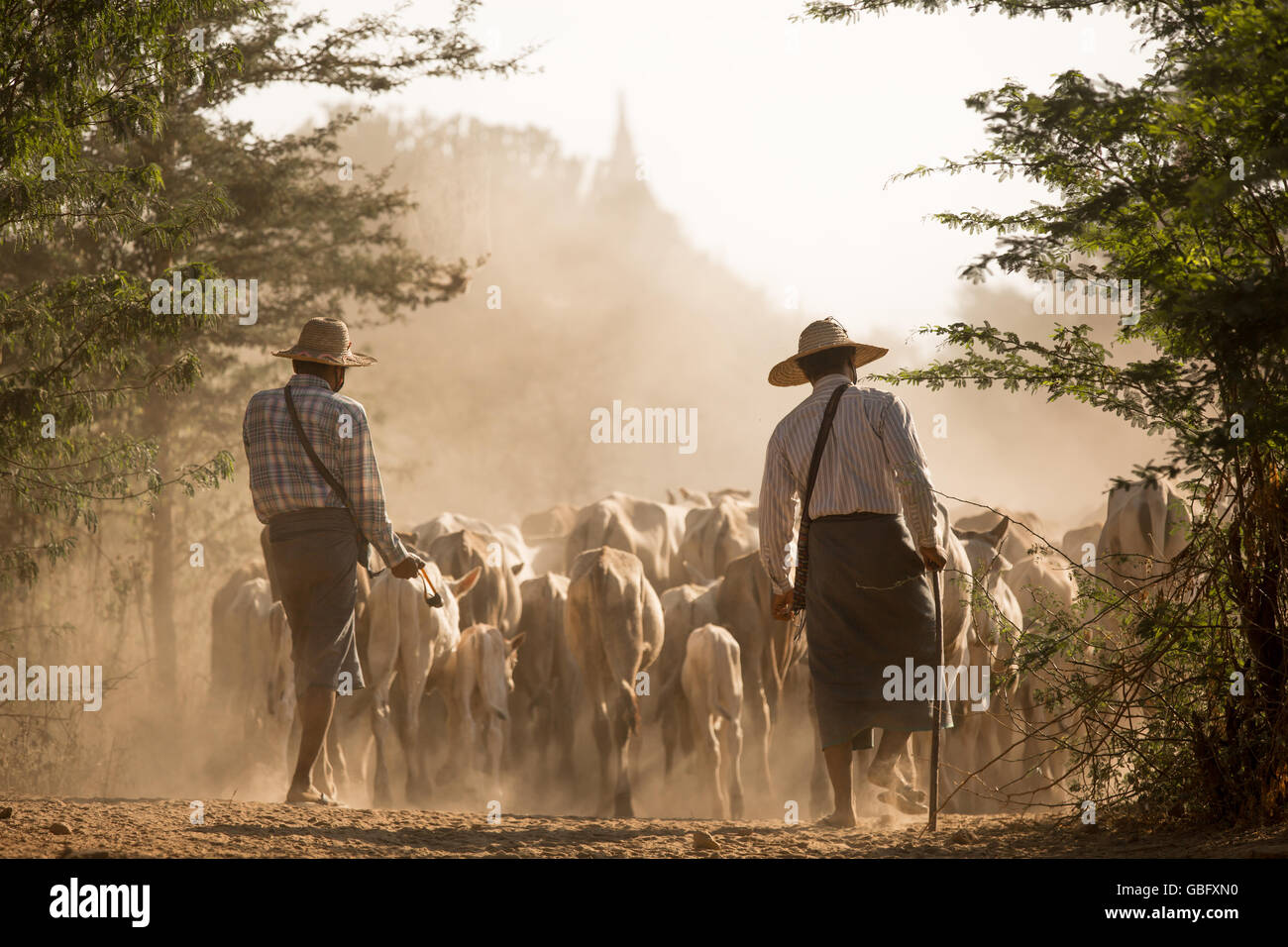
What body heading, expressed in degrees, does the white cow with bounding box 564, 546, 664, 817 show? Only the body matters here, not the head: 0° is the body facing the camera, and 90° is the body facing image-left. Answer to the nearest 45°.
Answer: approximately 180°

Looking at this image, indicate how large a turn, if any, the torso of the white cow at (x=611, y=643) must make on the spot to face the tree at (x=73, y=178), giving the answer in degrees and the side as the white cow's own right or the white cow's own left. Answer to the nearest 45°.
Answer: approximately 135° to the white cow's own left

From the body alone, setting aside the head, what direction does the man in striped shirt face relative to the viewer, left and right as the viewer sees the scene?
facing away from the viewer

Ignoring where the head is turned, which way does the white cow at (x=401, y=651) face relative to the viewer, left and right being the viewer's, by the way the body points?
facing away from the viewer and to the right of the viewer

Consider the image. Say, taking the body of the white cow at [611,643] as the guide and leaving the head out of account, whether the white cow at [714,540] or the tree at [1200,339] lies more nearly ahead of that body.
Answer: the white cow

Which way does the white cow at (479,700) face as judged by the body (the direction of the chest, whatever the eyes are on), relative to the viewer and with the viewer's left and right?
facing away from the viewer

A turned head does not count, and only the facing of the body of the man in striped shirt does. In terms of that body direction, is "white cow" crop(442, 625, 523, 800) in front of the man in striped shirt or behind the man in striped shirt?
in front

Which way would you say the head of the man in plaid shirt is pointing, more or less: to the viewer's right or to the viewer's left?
to the viewer's right

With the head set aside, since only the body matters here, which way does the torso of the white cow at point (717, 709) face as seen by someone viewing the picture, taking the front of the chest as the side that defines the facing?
away from the camera

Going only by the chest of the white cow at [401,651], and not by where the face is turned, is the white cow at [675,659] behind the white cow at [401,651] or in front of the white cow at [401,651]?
in front

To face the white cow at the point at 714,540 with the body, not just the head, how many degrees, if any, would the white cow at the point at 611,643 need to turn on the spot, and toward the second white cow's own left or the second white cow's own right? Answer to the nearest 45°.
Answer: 0° — it already faces it
